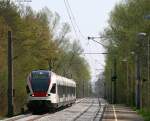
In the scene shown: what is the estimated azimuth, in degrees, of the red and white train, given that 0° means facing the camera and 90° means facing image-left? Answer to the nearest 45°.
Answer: approximately 45°
